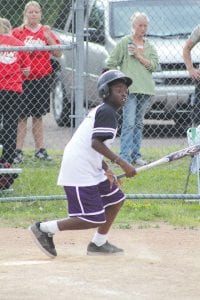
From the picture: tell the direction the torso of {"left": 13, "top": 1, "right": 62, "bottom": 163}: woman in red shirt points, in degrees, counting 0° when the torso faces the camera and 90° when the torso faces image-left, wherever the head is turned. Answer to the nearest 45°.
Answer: approximately 0°

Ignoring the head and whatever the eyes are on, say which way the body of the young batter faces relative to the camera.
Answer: to the viewer's right

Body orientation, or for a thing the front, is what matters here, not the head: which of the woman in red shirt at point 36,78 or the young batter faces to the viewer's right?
the young batter

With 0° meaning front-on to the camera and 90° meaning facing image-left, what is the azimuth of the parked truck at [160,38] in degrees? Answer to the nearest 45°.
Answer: approximately 315°

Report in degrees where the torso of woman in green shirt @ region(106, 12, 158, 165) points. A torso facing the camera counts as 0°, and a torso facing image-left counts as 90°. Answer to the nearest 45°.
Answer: approximately 315°

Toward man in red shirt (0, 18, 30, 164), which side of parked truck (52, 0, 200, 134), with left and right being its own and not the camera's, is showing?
right

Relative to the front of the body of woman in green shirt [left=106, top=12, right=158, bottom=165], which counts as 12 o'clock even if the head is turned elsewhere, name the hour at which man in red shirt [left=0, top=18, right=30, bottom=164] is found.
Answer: The man in red shirt is roughly at 4 o'clock from the woman in green shirt.

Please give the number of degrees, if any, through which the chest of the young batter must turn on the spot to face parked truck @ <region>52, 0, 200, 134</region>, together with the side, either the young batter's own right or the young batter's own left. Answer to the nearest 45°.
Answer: approximately 90° to the young batter's own left

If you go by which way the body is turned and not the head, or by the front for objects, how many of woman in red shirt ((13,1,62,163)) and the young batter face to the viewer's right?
1

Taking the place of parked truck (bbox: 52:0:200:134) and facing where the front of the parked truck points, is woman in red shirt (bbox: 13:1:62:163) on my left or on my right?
on my right
